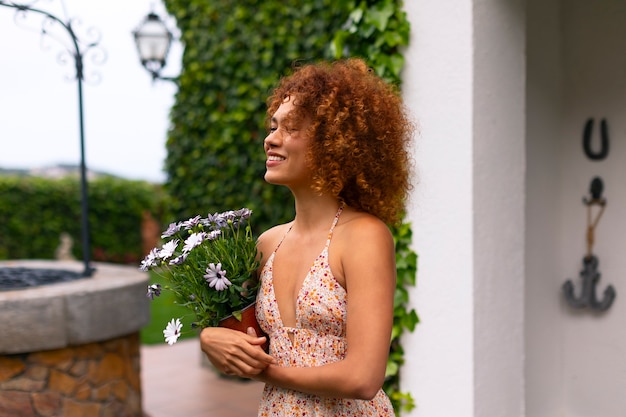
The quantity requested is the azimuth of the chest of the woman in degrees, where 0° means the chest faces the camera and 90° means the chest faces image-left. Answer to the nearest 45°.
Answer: approximately 45°

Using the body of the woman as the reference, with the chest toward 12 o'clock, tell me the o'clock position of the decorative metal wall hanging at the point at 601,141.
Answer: The decorative metal wall hanging is roughly at 6 o'clock from the woman.

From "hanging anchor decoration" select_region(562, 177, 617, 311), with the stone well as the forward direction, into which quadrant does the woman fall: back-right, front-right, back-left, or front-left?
front-left

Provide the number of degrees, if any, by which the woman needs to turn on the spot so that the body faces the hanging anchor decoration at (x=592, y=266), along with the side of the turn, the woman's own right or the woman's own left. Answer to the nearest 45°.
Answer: approximately 180°

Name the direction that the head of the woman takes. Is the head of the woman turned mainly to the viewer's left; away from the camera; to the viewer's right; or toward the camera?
to the viewer's left

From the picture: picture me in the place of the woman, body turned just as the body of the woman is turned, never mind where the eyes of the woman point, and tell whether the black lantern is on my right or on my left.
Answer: on my right

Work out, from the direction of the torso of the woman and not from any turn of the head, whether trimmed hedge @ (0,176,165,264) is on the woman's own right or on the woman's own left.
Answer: on the woman's own right

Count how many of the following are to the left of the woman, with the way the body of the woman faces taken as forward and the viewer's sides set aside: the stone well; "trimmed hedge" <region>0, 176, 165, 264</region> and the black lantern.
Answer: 0

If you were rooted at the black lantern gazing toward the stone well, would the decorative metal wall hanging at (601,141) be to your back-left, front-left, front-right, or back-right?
front-left

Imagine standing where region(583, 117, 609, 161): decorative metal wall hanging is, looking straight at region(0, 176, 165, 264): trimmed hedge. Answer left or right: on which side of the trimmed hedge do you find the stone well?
left
